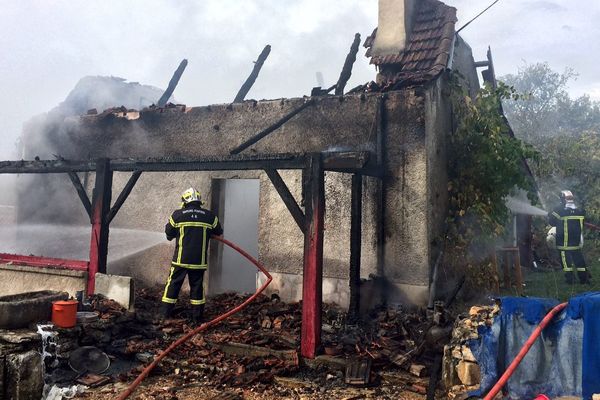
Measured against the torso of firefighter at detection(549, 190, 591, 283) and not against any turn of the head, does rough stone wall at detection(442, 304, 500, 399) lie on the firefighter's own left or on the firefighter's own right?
on the firefighter's own left

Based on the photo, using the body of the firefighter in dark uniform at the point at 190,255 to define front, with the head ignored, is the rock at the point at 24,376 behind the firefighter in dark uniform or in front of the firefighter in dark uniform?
behind

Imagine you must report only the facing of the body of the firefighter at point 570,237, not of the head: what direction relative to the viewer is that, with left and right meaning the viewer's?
facing away from the viewer and to the left of the viewer

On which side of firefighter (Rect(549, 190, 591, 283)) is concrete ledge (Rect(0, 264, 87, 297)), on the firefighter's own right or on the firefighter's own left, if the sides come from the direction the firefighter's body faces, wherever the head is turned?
on the firefighter's own left

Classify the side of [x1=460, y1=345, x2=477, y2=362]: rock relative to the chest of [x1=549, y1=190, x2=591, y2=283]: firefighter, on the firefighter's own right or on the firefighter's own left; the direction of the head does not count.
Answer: on the firefighter's own left

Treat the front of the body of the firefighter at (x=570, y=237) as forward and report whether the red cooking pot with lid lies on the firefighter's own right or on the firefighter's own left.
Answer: on the firefighter's own left

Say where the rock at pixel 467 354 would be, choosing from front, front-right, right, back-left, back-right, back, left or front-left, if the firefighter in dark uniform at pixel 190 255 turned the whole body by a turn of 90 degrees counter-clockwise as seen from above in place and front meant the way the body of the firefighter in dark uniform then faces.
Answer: back-left

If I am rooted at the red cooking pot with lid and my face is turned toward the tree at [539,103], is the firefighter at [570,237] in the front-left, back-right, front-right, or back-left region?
front-right

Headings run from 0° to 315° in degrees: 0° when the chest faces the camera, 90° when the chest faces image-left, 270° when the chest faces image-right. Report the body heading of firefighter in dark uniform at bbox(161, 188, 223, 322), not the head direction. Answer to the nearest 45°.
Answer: approximately 180°

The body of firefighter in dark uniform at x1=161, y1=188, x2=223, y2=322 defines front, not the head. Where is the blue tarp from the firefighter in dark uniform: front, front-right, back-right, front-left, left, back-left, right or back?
back-right

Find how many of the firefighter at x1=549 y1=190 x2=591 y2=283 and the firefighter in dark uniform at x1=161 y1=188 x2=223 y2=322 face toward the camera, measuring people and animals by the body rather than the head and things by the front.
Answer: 0

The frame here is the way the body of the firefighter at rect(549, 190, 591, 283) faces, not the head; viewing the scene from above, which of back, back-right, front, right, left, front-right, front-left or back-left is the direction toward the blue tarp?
back-left
